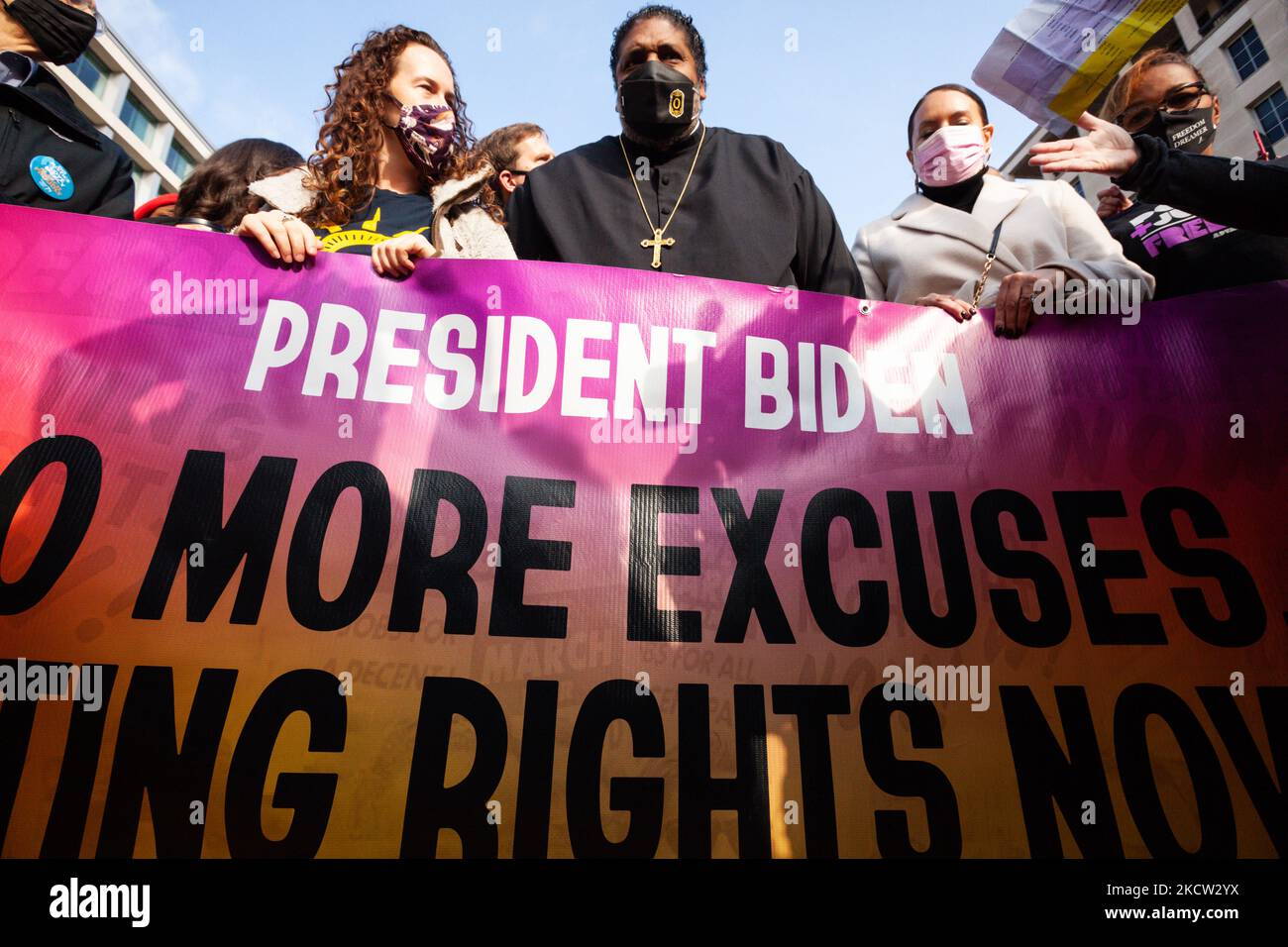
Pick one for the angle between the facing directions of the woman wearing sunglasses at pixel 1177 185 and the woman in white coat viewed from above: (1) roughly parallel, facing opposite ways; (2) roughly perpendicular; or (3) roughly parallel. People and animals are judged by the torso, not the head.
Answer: roughly parallel

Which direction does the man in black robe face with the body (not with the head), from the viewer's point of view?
toward the camera

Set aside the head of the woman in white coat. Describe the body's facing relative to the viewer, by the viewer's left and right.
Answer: facing the viewer

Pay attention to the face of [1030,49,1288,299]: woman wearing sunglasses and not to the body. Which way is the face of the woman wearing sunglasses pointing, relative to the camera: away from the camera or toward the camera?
toward the camera

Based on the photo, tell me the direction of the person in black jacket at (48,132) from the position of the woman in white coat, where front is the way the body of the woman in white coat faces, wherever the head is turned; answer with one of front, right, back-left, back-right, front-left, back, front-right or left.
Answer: front-right

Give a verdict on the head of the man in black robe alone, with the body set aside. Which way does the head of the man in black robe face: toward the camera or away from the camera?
toward the camera

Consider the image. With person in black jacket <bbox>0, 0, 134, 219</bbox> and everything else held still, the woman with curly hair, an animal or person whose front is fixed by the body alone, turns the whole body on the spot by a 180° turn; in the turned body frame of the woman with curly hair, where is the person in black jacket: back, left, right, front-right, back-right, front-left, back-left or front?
left

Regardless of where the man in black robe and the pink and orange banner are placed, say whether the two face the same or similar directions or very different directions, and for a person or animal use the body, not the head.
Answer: same or similar directions

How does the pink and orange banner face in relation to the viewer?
toward the camera

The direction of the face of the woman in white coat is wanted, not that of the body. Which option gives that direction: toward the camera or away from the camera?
toward the camera

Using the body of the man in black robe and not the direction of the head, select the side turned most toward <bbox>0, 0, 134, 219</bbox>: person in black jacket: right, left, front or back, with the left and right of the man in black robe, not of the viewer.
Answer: right

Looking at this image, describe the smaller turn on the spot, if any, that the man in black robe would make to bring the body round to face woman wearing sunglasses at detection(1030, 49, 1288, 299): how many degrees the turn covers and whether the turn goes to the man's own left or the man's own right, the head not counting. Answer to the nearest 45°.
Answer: approximately 90° to the man's own left

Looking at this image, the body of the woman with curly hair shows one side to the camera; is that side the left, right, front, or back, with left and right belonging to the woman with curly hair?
front

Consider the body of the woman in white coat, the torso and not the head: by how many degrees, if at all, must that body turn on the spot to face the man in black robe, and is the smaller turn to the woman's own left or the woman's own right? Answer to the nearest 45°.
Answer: approximately 45° to the woman's own right

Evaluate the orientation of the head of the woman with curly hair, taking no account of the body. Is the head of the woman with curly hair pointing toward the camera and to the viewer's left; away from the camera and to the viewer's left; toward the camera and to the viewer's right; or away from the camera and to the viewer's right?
toward the camera and to the viewer's right
